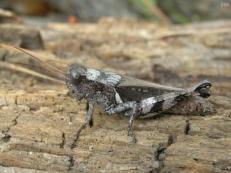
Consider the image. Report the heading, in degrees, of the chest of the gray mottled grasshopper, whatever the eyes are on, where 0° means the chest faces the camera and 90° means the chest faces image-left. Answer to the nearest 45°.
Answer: approximately 90°
